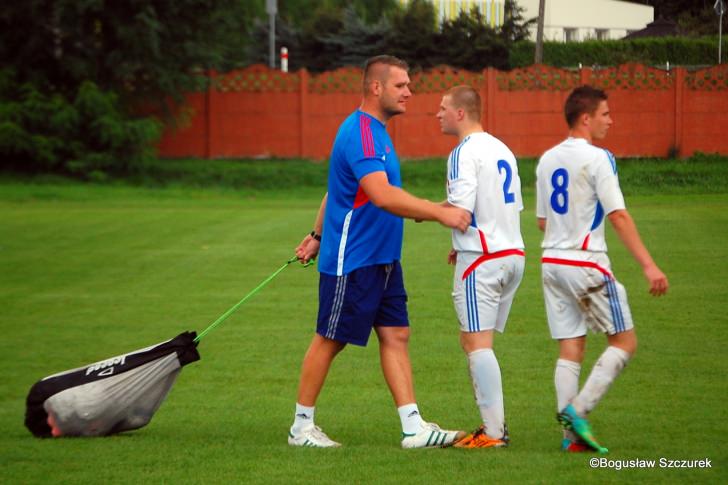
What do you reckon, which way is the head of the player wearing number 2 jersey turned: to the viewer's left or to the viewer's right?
to the viewer's left

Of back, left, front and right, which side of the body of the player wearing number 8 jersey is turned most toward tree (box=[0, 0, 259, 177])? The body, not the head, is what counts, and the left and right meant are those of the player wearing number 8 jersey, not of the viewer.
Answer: left

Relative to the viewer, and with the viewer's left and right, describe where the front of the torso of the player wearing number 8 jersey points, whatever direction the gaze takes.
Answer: facing away from the viewer and to the right of the viewer

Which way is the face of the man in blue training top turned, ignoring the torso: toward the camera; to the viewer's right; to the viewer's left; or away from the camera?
to the viewer's right

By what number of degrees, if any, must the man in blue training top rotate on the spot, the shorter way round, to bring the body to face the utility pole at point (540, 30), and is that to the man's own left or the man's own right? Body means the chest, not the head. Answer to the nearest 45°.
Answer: approximately 90° to the man's own left

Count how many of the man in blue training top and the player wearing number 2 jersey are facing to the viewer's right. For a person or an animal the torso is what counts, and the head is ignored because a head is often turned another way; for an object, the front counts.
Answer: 1

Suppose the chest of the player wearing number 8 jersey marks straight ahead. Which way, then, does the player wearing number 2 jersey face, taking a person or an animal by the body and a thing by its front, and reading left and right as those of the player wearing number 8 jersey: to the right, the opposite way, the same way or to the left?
to the left

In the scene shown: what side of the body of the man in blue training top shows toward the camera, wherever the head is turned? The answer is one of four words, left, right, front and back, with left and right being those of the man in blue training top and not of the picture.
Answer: right

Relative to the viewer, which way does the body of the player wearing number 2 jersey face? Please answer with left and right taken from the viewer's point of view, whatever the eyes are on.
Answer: facing away from the viewer and to the left of the viewer
